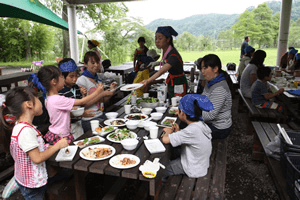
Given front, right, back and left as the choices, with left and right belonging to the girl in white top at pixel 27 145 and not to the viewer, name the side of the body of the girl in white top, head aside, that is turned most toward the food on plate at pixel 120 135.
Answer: front

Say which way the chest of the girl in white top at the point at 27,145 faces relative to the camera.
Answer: to the viewer's right

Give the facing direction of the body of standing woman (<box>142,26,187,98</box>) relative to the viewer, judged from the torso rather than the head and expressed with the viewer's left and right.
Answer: facing to the left of the viewer

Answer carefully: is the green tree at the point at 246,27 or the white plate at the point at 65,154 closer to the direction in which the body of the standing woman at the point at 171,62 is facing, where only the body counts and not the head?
the white plate

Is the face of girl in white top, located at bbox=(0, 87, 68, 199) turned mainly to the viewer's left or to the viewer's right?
to the viewer's right
